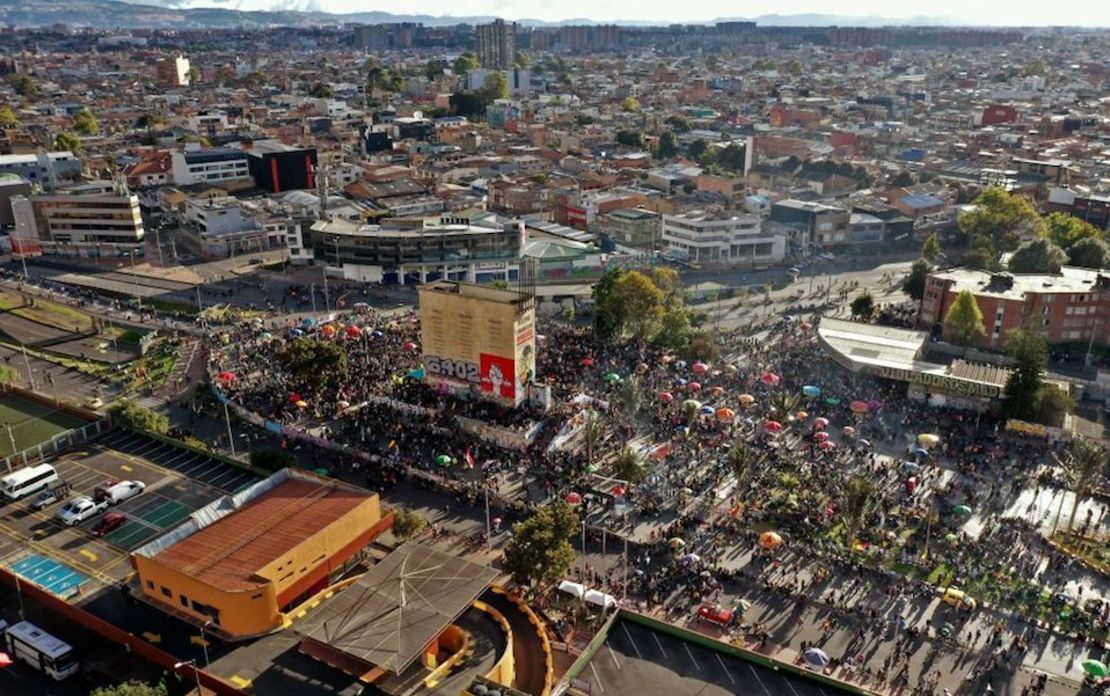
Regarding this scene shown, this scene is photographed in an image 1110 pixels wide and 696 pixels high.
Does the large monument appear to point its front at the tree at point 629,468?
no

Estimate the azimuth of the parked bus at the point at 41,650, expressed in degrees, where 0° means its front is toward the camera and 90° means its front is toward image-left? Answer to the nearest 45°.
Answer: approximately 315°

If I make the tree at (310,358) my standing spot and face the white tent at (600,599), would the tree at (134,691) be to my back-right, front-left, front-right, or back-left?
front-right

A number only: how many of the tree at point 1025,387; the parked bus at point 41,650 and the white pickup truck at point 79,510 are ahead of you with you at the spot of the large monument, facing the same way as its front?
2

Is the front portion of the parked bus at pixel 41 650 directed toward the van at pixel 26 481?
no

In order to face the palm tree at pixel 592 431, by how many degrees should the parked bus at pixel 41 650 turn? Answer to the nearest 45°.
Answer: approximately 45° to its left

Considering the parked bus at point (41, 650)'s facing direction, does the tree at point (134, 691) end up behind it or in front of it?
in front
